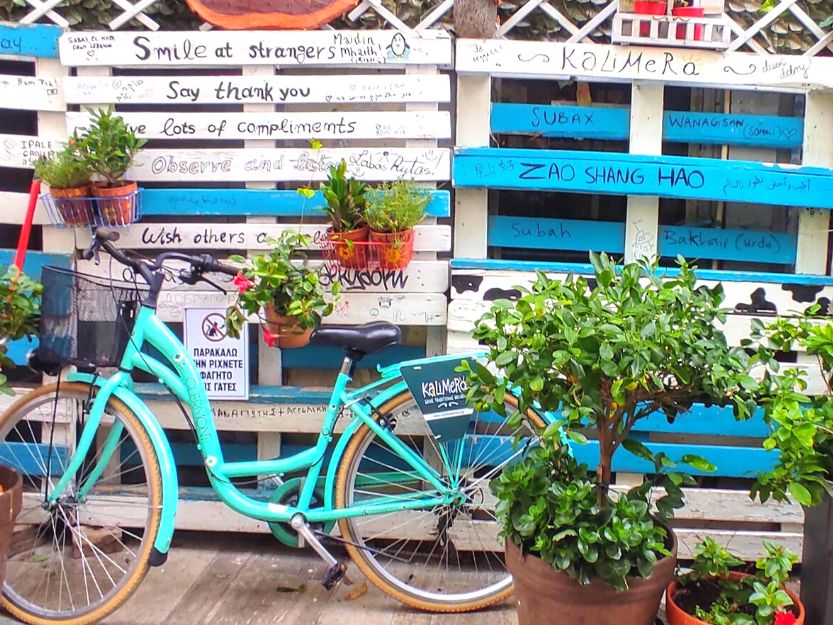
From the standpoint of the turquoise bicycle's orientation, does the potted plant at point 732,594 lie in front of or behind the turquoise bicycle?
behind

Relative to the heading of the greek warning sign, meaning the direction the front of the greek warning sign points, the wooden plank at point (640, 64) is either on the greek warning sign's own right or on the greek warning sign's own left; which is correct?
on the greek warning sign's own left

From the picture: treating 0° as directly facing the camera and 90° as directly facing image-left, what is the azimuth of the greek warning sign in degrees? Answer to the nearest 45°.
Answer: approximately 0°

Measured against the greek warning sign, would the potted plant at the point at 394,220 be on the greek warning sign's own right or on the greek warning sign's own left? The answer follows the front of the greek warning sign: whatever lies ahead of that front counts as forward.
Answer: on the greek warning sign's own left

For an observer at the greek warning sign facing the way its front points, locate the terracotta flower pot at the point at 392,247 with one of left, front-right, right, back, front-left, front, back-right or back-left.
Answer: front-left

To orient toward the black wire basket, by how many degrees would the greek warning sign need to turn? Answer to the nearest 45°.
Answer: approximately 45° to its right

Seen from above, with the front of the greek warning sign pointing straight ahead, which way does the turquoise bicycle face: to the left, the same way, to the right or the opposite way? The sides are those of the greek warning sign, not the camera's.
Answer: to the right

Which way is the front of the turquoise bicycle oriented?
to the viewer's left

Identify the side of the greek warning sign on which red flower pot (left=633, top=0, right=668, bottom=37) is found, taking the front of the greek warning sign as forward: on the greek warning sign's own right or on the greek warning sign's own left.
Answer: on the greek warning sign's own left

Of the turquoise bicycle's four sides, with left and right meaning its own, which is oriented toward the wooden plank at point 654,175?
back
